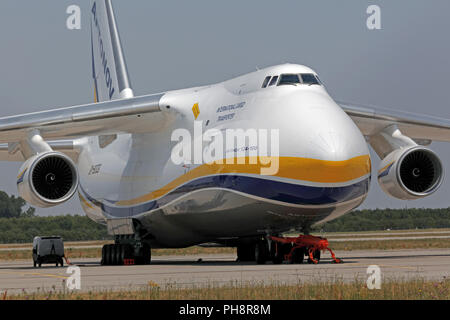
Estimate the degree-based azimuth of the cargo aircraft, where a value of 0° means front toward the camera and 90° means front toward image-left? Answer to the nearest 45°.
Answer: approximately 315°

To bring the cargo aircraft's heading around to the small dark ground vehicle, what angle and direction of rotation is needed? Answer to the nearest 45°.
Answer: approximately 90° to its right
